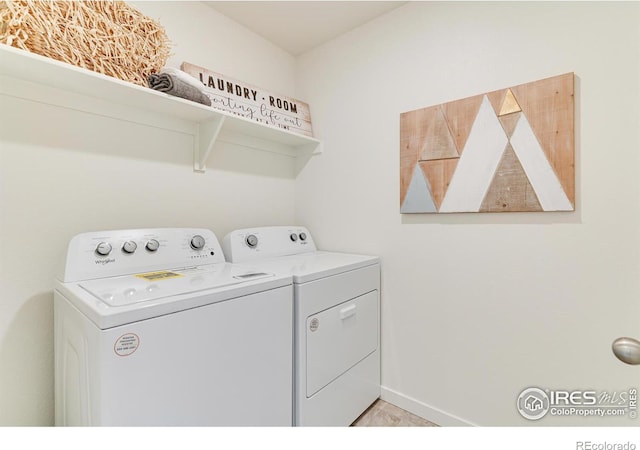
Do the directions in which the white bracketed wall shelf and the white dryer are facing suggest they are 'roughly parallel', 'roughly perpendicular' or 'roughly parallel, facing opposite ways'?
roughly parallel

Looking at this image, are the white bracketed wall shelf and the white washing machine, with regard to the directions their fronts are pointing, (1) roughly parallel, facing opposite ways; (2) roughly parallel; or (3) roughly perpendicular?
roughly parallel

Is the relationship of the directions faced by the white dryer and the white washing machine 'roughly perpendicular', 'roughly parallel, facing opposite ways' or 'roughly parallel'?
roughly parallel

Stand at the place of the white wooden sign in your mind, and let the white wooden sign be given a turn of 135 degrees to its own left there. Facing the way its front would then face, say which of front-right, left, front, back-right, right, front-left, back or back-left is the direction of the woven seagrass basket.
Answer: back-left

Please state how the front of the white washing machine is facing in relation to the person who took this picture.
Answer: facing the viewer and to the right of the viewer
